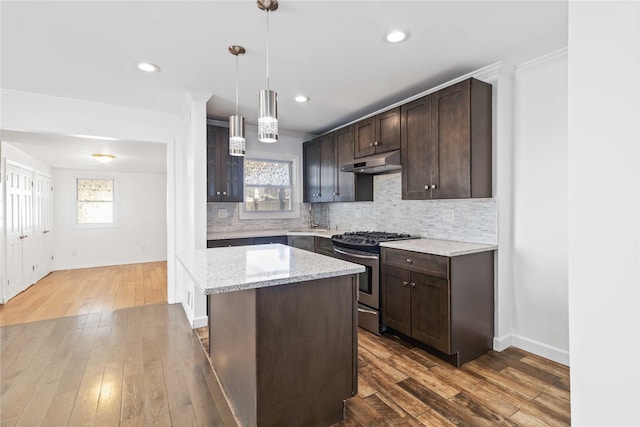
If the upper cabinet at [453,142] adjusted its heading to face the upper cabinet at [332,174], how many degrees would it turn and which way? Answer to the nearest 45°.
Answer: approximately 90° to its right

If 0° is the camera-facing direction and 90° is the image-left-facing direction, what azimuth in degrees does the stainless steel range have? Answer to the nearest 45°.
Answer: approximately 45°

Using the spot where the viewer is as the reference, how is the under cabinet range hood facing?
facing the viewer and to the left of the viewer

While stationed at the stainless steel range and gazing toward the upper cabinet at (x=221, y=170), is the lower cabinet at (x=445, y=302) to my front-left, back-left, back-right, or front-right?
back-left

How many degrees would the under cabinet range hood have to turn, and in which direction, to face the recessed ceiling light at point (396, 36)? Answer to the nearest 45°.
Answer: approximately 45° to its left

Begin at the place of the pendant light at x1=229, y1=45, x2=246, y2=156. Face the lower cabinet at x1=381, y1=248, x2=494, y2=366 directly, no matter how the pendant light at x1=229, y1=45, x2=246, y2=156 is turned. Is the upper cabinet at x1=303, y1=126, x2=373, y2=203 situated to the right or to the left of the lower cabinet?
left

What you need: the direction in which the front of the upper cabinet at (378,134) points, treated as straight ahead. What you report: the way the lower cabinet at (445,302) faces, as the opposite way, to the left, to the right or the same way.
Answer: the same way

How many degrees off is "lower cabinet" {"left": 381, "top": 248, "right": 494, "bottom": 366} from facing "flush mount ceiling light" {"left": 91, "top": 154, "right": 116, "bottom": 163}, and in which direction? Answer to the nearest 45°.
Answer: approximately 45° to its right

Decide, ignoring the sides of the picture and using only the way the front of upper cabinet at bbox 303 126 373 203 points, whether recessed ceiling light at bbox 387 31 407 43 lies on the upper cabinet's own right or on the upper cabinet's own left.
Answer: on the upper cabinet's own left

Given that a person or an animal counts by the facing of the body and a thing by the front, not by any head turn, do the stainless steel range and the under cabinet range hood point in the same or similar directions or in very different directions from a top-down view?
same or similar directions

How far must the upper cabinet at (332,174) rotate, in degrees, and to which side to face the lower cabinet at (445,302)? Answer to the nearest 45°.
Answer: approximately 90° to its left

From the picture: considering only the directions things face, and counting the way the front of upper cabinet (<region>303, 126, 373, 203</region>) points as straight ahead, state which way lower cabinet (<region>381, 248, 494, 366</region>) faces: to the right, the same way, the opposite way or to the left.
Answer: the same way

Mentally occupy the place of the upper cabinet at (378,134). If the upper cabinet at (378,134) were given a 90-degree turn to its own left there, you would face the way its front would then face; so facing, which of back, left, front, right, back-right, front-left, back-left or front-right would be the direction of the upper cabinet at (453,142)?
front

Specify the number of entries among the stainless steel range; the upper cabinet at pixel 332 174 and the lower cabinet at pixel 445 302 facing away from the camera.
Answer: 0

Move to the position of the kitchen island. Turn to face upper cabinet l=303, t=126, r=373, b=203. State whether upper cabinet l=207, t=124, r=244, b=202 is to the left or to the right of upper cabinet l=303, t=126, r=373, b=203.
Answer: left

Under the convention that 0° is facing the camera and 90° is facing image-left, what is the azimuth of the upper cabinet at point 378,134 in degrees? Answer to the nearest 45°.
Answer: approximately 45°

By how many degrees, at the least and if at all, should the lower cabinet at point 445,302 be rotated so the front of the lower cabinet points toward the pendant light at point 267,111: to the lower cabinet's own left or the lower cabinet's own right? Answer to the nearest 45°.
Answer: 0° — it already faces it
